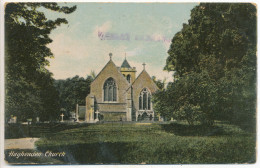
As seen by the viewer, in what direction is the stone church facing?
toward the camera

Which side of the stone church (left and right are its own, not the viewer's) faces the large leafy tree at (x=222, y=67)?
left

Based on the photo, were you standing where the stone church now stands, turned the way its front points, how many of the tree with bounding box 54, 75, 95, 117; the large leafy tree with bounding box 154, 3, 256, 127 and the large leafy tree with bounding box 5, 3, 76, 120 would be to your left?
1

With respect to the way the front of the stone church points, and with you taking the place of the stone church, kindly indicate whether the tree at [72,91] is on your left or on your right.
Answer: on your right

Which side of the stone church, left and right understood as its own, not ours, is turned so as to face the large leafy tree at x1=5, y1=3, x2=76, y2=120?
right
